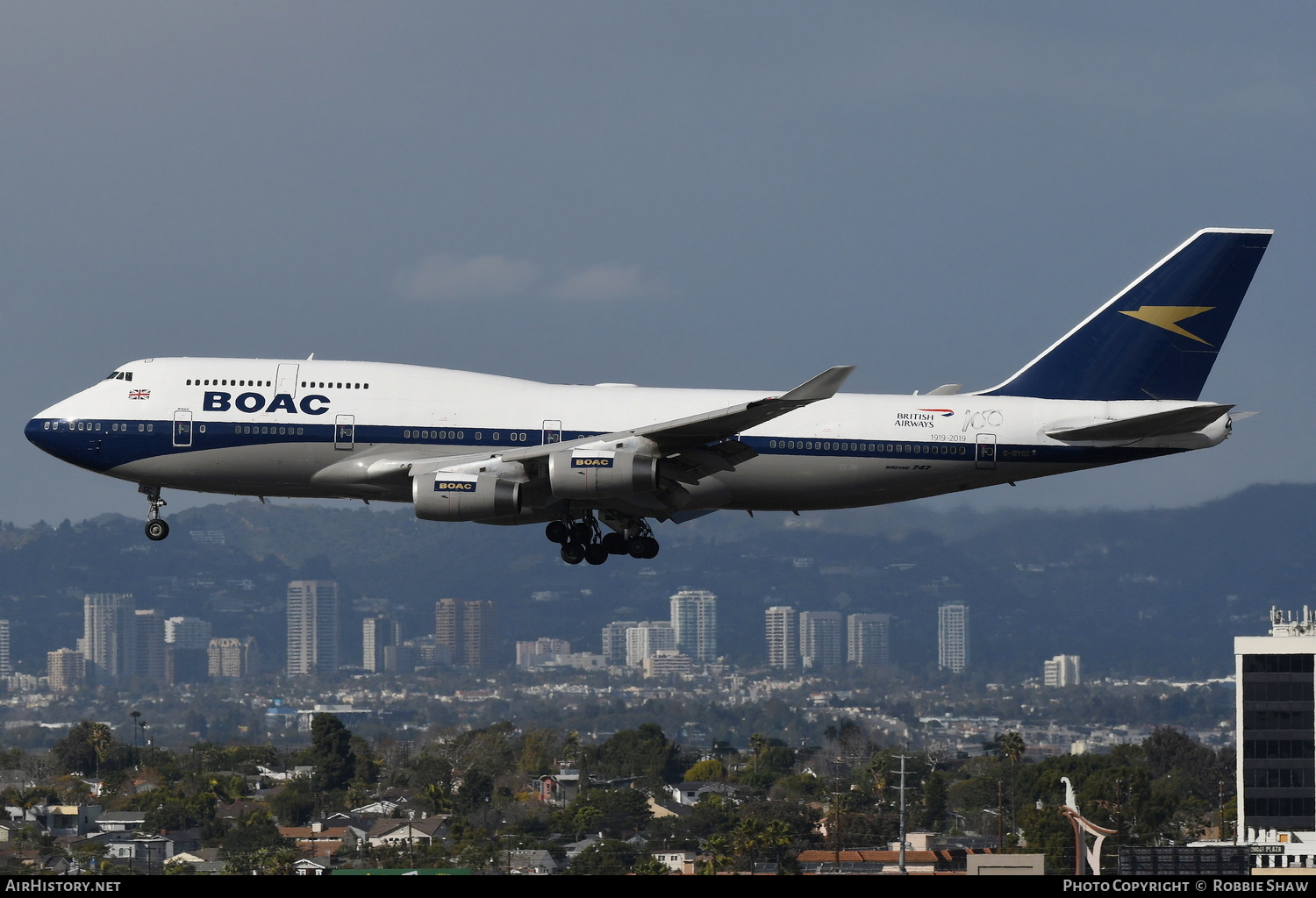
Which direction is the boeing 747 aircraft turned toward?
to the viewer's left
